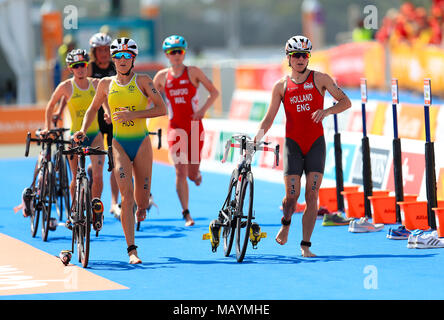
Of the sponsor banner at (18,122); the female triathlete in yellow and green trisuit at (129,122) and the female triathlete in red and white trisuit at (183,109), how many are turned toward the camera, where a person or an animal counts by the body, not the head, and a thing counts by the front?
3

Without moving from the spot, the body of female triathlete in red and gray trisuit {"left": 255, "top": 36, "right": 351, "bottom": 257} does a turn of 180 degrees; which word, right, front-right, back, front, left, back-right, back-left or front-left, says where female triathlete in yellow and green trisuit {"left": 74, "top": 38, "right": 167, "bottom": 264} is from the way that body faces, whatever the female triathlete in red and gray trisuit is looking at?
left

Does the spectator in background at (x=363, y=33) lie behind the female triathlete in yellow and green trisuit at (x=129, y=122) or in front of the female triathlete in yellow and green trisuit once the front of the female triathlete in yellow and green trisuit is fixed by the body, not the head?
behind

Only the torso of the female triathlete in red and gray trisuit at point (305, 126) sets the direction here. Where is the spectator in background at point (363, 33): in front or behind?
behind

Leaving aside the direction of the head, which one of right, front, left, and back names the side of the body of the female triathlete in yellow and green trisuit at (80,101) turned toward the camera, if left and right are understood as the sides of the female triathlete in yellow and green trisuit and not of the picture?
front

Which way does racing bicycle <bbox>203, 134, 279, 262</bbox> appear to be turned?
toward the camera

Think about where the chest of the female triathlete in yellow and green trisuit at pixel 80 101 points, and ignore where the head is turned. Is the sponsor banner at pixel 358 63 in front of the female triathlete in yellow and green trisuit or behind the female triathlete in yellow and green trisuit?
behind

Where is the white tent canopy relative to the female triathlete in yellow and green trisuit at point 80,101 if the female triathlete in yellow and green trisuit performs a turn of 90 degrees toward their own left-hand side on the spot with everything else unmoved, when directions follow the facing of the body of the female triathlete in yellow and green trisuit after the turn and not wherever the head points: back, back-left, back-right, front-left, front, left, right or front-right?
left

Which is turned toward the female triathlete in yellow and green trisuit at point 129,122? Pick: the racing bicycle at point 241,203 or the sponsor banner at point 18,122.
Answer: the sponsor banner

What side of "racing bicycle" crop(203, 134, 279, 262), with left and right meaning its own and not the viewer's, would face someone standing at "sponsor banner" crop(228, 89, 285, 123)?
back

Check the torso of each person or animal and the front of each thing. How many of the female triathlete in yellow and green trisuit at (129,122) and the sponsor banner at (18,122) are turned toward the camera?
2

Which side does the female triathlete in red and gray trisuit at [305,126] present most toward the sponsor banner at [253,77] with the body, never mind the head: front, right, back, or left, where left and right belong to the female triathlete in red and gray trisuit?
back

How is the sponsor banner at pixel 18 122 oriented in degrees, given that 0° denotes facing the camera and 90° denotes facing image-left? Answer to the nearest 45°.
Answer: approximately 0°

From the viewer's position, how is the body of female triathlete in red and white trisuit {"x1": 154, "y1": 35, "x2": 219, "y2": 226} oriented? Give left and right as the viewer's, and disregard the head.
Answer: facing the viewer

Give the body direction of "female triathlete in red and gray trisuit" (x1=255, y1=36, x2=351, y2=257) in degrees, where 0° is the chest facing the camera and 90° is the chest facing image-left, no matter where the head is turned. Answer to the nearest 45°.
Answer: approximately 0°

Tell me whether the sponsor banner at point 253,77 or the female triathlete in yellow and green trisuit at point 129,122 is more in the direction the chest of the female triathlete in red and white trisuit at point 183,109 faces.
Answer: the female triathlete in yellow and green trisuit

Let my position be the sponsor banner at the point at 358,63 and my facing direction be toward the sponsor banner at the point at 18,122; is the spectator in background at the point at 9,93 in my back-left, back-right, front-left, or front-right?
front-right
